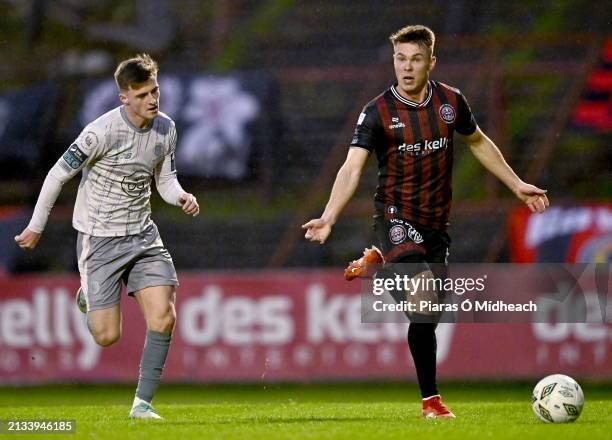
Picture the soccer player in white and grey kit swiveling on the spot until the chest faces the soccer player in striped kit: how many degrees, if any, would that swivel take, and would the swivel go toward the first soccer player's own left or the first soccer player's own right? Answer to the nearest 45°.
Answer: approximately 45° to the first soccer player's own left

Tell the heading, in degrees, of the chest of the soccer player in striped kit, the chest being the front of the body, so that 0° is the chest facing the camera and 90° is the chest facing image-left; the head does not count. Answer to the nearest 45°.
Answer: approximately 0°

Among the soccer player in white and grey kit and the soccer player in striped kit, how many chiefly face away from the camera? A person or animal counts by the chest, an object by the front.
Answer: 0

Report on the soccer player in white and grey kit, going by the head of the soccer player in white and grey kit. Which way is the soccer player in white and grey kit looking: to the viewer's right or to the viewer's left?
to the viewer's right

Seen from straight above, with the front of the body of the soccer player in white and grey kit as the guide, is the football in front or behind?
in front

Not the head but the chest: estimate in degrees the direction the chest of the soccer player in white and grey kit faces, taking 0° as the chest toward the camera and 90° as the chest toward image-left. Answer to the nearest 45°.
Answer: approximately 315°

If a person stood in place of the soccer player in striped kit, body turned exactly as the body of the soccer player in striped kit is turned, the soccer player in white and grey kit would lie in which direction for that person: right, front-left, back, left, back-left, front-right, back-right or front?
right
